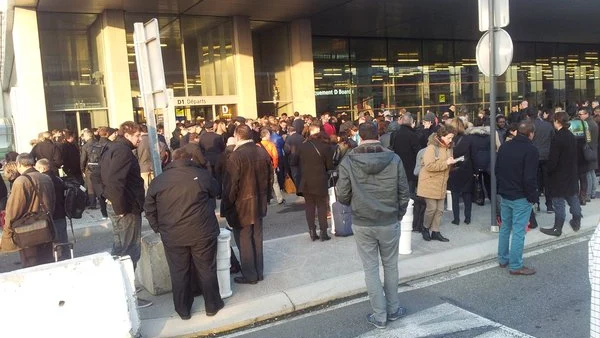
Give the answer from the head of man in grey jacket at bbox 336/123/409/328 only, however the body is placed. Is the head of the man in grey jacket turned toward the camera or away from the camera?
away from the camera

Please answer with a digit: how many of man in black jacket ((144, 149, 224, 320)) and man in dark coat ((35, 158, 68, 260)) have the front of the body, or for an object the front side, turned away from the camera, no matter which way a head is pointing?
2

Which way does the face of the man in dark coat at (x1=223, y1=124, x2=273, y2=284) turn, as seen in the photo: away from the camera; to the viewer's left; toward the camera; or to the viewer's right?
away from the camera

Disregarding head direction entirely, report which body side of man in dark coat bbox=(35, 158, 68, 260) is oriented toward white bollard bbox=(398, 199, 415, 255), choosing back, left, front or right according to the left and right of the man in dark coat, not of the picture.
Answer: right

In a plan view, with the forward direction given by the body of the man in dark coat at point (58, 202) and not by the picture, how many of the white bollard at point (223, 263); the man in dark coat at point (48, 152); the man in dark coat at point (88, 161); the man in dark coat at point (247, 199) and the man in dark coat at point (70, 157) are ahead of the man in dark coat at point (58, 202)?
3

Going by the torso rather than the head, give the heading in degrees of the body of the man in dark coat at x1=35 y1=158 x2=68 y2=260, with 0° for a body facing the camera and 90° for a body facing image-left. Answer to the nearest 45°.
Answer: approximately 180°

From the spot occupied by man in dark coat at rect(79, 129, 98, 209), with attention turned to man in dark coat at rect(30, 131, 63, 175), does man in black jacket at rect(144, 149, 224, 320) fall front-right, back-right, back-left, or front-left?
back-left

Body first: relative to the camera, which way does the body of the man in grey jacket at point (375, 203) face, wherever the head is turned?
away from the camera

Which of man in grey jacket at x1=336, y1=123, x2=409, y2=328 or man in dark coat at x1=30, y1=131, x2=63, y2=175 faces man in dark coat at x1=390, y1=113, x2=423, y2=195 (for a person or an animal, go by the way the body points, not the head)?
the man in grey jacket

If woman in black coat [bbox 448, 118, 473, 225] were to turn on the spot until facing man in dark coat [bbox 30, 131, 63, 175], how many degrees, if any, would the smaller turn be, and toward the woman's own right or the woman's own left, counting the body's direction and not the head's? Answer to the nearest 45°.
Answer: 0° — they already face them
